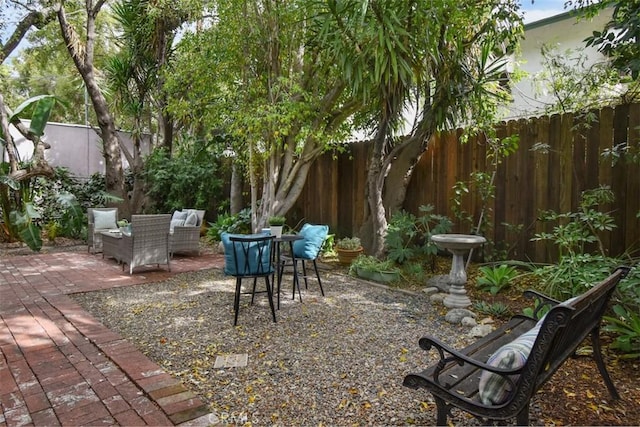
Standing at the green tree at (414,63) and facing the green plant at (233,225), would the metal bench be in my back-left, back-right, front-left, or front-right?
back-left

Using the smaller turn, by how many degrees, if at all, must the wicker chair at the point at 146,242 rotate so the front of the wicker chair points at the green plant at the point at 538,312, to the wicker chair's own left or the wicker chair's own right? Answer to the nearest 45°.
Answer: approximately 180°

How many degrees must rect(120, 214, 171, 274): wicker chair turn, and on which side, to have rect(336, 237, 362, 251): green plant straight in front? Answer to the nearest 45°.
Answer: approximately 135° to its right

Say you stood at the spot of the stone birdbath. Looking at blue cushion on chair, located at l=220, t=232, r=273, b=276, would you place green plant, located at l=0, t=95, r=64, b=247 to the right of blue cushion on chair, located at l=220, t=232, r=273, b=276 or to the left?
right

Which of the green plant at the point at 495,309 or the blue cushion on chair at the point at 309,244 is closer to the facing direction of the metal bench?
the blue cushion on chair

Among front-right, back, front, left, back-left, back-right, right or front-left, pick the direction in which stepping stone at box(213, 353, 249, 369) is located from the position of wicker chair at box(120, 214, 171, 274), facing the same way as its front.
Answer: back-left

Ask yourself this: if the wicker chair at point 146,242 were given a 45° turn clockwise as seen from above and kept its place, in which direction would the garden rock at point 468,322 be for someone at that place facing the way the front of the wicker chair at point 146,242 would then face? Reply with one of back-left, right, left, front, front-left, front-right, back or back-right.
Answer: back-right

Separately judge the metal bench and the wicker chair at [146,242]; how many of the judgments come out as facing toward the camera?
0

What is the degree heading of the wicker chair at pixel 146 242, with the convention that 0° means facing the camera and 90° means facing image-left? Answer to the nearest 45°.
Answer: approximately 135°

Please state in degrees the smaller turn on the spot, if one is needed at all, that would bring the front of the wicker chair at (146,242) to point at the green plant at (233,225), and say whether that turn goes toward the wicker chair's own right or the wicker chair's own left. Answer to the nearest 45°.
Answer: approximately 90° to the wicker chair's own right

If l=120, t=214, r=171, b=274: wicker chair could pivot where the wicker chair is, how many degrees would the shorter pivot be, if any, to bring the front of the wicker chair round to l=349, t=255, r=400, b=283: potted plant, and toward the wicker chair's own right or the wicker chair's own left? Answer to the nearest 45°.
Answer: approximately 180°

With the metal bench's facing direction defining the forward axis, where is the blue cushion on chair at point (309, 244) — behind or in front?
in front
